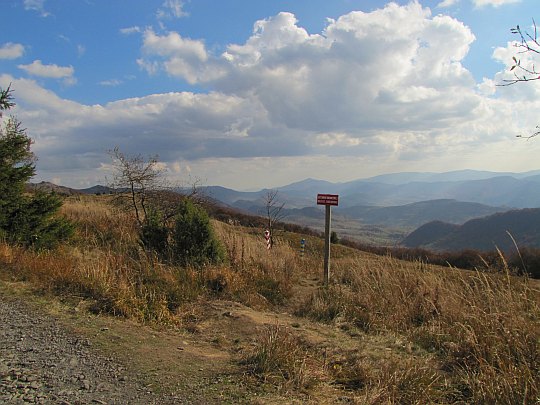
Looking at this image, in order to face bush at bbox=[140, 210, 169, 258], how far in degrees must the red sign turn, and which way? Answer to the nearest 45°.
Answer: approximately 90° to its right

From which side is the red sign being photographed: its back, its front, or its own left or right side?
front

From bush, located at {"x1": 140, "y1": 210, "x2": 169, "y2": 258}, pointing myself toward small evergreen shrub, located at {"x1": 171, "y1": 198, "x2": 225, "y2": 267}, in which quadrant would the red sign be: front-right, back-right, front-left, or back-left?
front-left

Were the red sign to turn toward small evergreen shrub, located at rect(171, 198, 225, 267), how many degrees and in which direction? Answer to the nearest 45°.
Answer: approximately 45° to its right

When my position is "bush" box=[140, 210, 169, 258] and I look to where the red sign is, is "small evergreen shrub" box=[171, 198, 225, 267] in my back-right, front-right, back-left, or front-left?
front-right
